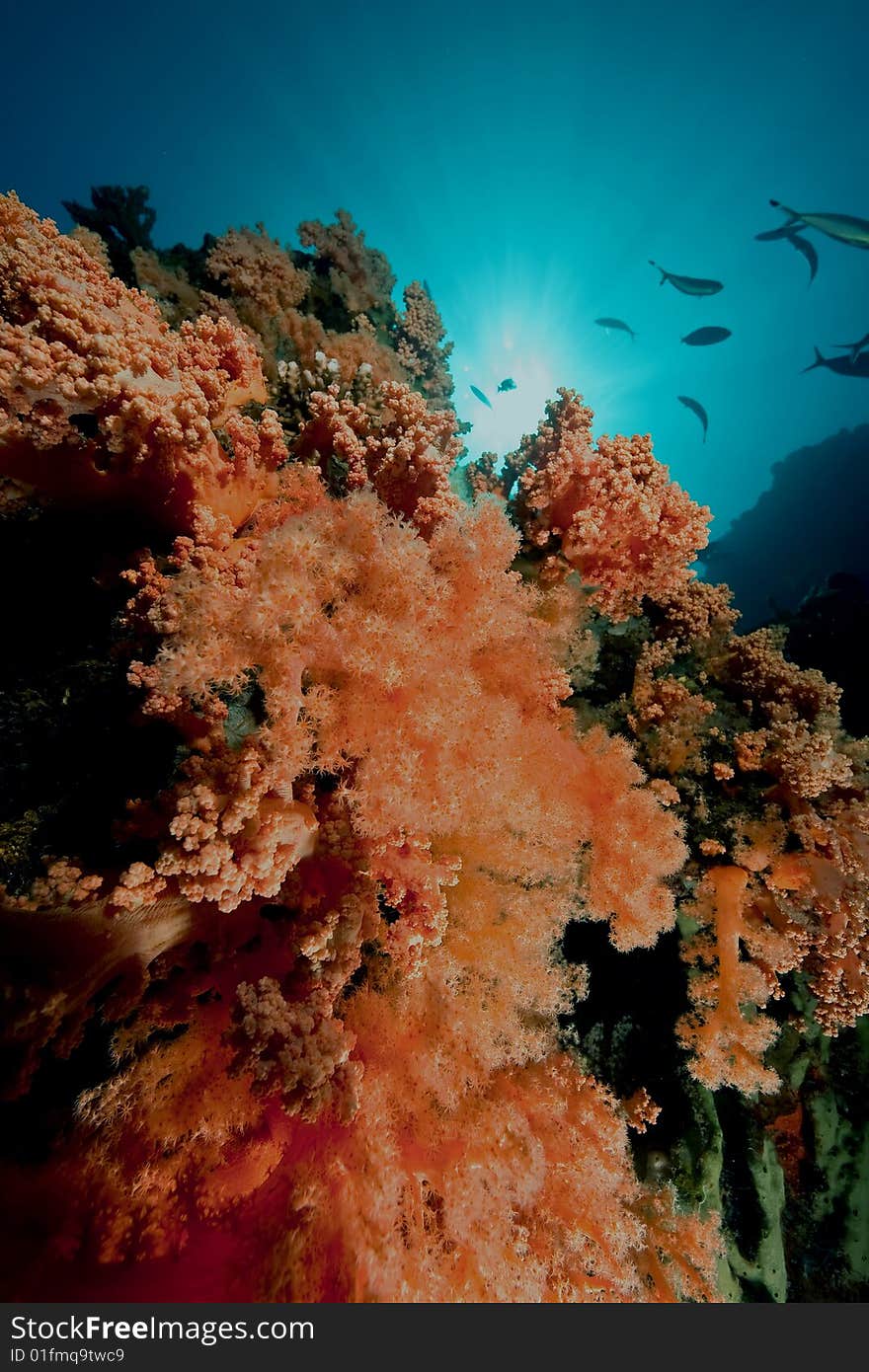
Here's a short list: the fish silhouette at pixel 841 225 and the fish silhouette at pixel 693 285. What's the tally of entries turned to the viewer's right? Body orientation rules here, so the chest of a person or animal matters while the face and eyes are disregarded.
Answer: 2

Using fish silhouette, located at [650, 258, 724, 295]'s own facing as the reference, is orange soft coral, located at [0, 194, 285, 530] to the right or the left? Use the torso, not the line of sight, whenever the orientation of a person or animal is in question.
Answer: on its right

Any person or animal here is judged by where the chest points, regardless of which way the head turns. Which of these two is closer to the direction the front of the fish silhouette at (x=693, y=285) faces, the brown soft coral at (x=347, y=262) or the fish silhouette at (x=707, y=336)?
the fish silhouette

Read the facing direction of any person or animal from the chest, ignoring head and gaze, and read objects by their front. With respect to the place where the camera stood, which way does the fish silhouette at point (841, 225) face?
facing to the right of the viewer

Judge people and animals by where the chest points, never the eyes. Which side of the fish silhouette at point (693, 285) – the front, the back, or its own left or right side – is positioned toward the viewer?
right
